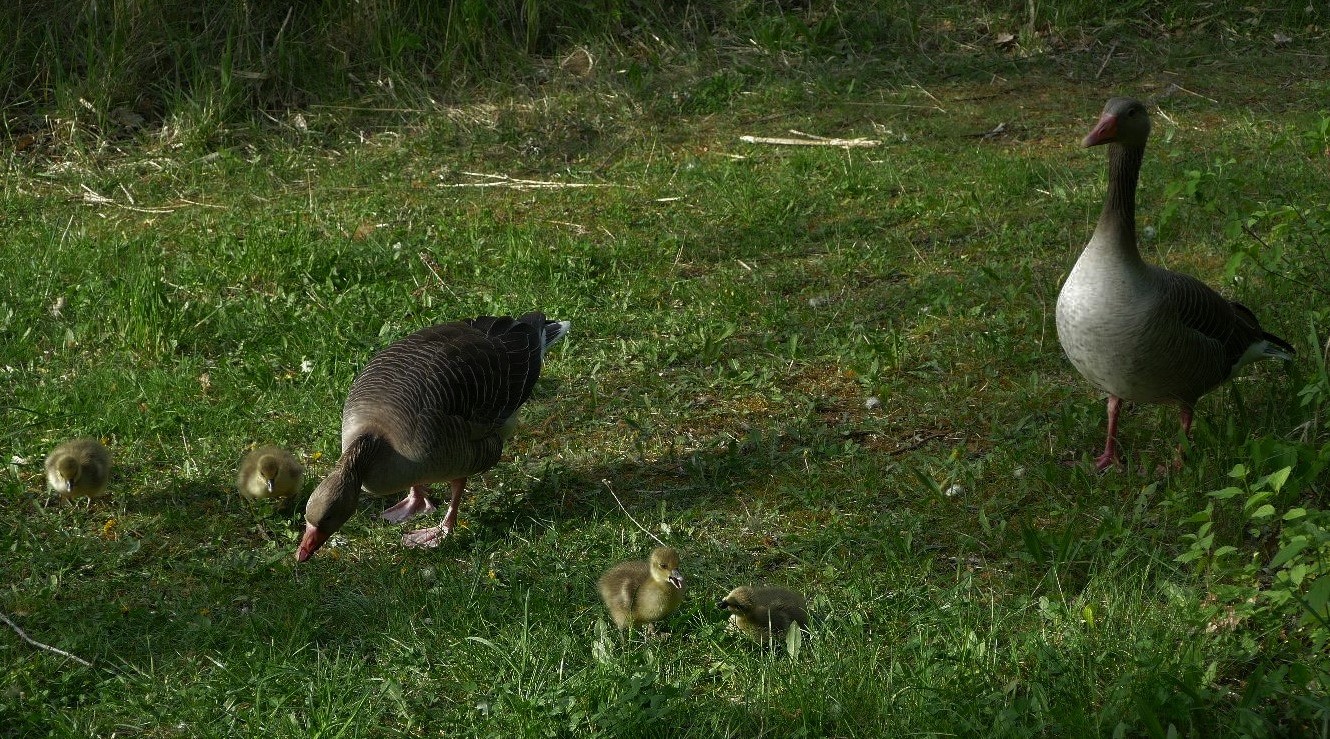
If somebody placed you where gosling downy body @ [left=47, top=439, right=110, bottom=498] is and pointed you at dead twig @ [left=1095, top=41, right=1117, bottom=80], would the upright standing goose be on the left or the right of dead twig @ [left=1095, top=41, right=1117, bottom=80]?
right

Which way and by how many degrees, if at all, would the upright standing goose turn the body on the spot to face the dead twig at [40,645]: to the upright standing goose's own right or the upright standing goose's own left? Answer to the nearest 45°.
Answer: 0° — it already faces it

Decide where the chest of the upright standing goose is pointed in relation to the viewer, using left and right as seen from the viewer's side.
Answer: facing the viewer and to the left of the viewer

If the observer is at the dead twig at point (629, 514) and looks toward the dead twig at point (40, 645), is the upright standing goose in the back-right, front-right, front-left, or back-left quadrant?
back-left

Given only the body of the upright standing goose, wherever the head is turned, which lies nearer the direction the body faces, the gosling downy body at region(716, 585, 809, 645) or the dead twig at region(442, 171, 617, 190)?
the gosling downy body

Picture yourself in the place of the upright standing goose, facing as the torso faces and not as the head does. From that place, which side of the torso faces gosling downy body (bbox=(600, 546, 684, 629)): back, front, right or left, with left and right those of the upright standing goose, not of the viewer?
front

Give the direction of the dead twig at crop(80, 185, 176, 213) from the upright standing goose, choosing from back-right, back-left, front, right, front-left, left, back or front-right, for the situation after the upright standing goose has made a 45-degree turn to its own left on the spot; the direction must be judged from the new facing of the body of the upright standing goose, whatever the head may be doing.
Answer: right

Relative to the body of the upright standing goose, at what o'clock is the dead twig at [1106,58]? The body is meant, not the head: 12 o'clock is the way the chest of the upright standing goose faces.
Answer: The dead twig is roughly at 4 o'clock from the upright standing goose.

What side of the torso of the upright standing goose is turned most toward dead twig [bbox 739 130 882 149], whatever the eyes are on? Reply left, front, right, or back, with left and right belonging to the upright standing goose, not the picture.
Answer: right

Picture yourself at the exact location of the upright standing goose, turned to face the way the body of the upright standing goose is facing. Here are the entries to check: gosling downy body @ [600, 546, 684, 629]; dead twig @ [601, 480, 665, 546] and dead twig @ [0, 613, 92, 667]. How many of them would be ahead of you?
3

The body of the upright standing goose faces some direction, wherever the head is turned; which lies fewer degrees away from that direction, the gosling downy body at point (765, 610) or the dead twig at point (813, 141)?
the gosling downy body

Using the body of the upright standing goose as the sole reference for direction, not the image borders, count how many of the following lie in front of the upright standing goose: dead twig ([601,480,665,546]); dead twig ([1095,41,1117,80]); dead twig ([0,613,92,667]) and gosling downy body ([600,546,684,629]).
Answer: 3

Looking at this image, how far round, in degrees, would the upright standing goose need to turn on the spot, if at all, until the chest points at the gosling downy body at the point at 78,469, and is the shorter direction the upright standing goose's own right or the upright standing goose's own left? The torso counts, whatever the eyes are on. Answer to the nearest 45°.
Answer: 0° — it already faces it

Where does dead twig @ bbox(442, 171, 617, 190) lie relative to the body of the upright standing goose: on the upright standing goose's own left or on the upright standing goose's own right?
on the upright standing goose's own right
